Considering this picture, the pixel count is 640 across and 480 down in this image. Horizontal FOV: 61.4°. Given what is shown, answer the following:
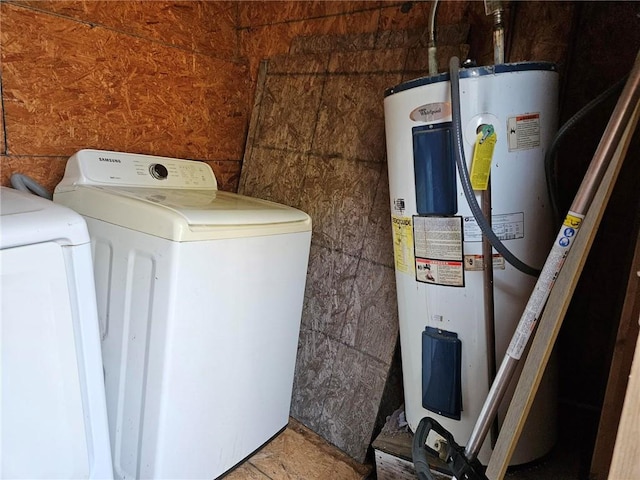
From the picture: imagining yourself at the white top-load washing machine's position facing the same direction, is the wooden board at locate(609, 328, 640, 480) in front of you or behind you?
in front

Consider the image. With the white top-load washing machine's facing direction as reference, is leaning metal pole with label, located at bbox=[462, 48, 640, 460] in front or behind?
in front

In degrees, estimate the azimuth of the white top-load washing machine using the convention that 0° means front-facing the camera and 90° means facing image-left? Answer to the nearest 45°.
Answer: approximately 315°
